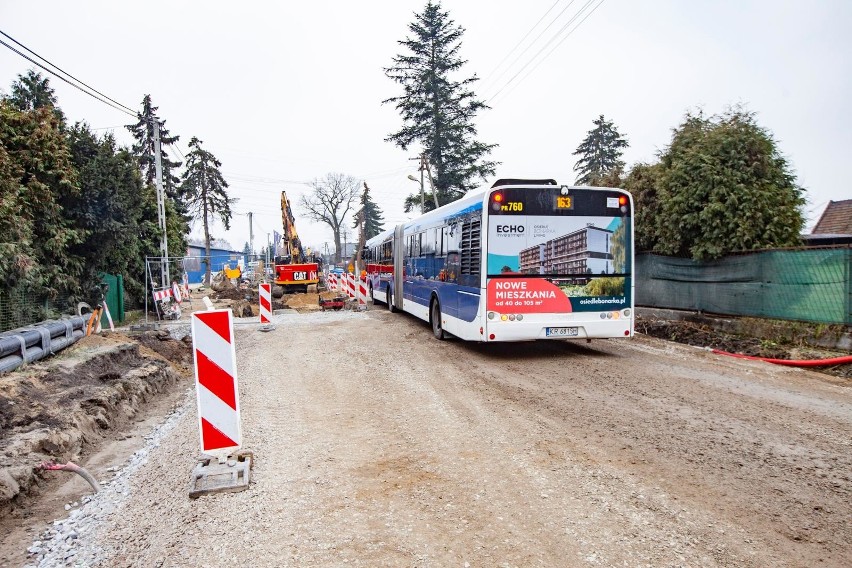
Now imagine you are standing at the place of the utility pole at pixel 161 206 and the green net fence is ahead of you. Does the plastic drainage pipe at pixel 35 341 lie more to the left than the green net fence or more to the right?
right

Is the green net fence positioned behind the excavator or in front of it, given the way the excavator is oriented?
behind

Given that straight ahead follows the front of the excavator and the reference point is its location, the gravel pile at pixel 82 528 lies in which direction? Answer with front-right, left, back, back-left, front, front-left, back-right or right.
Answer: back

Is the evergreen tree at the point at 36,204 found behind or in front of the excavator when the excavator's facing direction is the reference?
behind

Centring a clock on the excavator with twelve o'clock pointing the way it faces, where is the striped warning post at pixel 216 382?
The striped warning post is roughly at 6 o'clock from the excavator.

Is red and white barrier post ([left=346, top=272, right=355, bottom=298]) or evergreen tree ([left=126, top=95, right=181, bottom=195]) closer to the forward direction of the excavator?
the evergreen tree

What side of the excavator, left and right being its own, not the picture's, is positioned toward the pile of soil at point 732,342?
back

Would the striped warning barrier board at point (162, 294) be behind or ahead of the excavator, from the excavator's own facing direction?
behind

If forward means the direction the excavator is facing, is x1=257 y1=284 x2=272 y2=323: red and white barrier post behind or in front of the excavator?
behind

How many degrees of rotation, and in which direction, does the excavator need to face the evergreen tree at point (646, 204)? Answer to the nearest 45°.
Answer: approximately 135° to its right

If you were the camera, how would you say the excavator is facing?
facing away from the viewer
